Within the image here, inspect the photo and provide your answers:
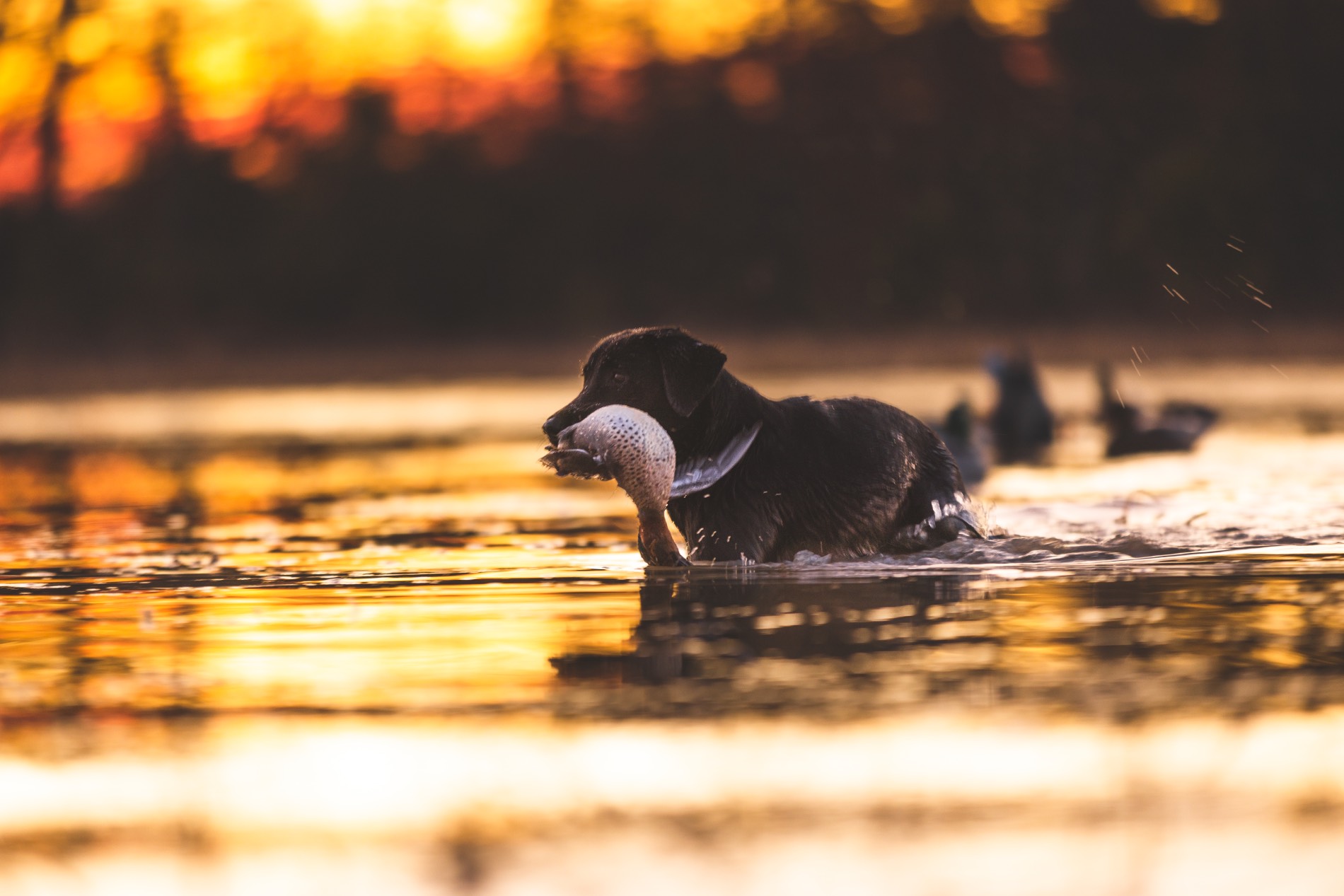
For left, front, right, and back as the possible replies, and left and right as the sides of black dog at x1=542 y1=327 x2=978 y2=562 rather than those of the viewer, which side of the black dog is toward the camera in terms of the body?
left

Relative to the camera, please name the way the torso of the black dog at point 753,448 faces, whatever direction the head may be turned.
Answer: to the viewer's left
